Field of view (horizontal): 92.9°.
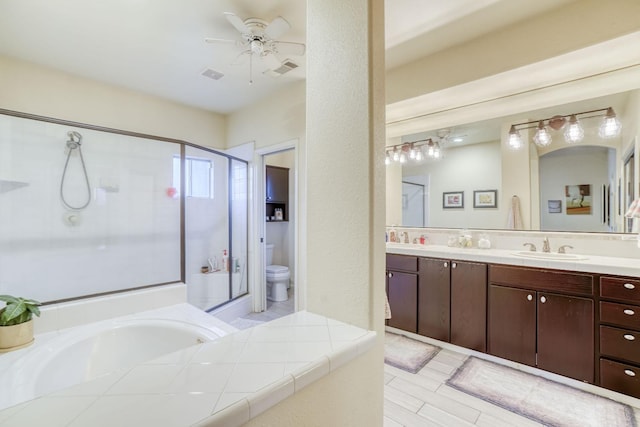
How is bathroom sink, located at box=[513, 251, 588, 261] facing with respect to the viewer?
toward the camera

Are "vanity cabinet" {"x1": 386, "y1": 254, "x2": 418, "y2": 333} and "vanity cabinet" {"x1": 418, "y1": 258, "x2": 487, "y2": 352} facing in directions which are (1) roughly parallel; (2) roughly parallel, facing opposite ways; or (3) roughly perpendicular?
roughly parallel

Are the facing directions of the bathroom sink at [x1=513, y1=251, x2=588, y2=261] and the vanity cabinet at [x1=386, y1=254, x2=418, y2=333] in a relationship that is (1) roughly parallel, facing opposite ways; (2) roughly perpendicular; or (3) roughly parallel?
roughly parallel

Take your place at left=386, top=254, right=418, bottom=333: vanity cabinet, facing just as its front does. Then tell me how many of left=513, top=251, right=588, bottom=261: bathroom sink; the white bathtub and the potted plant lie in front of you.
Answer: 2

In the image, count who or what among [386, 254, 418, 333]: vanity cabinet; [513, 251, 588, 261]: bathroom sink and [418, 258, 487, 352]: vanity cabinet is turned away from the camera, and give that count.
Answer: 0

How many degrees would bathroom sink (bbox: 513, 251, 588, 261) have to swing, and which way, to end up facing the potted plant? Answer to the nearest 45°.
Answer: approximately 45° to its right

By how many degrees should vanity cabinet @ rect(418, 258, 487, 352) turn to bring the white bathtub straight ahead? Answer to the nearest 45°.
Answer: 0° — it already faces it

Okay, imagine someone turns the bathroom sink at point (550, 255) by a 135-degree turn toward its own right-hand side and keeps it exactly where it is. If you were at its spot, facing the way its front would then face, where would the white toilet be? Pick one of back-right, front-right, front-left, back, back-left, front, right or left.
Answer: front-left

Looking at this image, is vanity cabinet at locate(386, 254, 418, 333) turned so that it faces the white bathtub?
yes

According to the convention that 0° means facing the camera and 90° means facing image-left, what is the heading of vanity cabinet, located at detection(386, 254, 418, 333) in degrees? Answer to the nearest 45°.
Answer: approximately 45°
